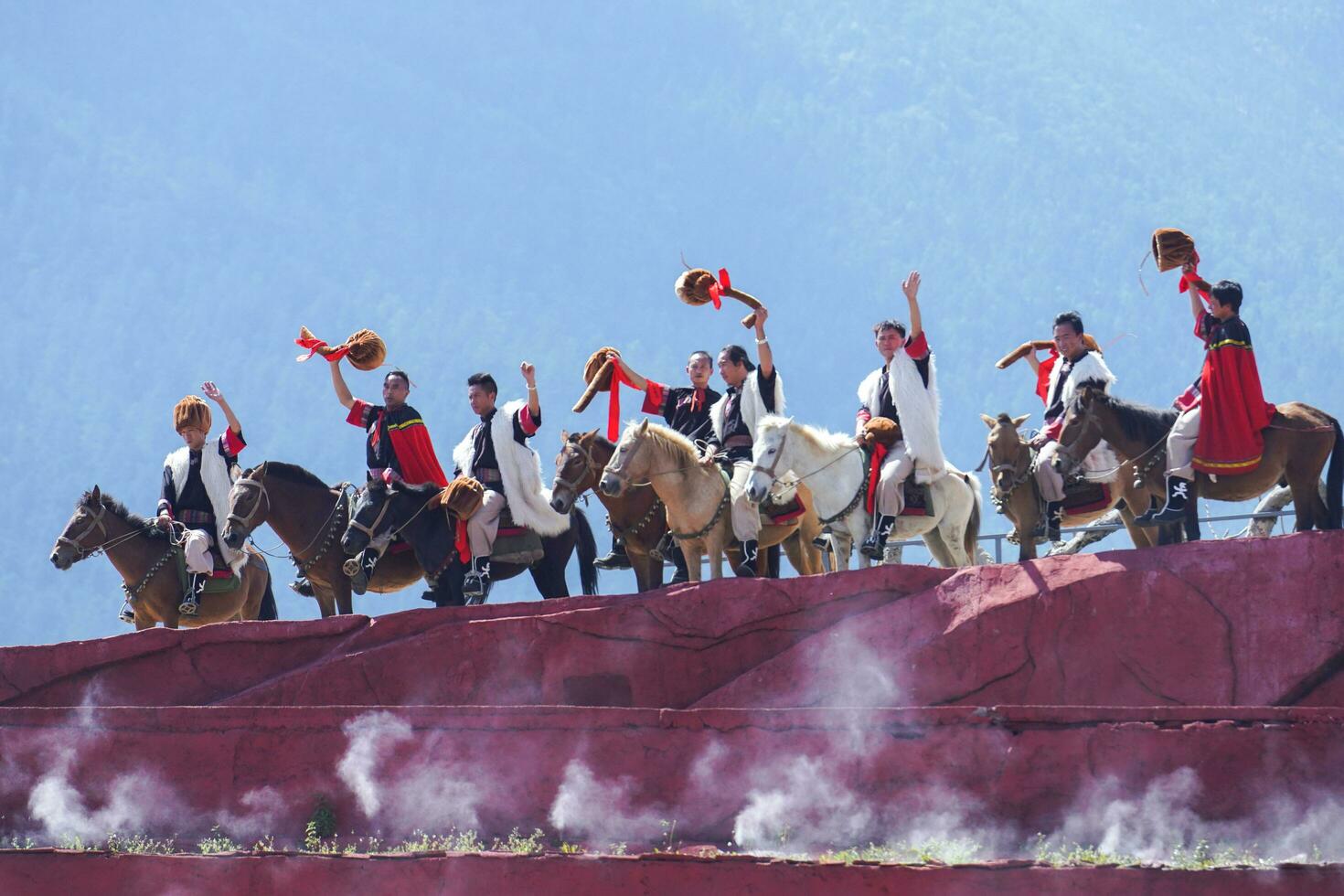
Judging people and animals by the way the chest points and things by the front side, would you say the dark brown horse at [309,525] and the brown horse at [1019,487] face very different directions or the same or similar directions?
same or similar directions

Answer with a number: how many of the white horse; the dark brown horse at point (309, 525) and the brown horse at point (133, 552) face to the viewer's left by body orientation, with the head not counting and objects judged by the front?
3

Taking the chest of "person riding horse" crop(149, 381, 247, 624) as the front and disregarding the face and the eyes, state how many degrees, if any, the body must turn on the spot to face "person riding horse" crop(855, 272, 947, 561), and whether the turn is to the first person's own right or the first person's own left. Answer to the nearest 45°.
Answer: approximately 90° to the first person's own left

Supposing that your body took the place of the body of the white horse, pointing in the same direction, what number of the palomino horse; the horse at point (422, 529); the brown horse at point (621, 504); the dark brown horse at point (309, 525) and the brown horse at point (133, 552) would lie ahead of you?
5

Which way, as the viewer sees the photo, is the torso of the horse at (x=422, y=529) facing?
to the viewer's left

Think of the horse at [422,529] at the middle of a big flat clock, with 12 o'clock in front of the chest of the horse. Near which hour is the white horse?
The white horse is roughly at 7 o'clock from the horse.

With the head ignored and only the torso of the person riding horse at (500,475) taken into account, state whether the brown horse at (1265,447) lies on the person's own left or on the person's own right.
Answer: on the person's own left

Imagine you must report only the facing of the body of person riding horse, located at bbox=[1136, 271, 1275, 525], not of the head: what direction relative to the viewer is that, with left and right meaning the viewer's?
facing to the left of the viewer

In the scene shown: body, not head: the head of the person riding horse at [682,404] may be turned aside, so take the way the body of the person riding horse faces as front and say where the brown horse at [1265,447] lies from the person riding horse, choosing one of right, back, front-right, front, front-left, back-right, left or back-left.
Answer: left

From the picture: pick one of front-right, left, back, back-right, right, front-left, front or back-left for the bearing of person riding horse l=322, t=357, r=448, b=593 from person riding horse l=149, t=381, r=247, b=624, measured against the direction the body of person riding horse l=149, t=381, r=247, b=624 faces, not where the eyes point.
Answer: left

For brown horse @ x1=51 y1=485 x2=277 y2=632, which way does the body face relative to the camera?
to the viewer's left

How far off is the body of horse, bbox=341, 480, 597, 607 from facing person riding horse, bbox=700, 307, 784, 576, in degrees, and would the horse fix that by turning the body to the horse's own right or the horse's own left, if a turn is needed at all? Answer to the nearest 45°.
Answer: approximately 180°

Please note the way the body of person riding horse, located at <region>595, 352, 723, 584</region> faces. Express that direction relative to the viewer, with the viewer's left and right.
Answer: facing the viewer and to the left of the viewer

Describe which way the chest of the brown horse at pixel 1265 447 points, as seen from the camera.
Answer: to the viewer's left
